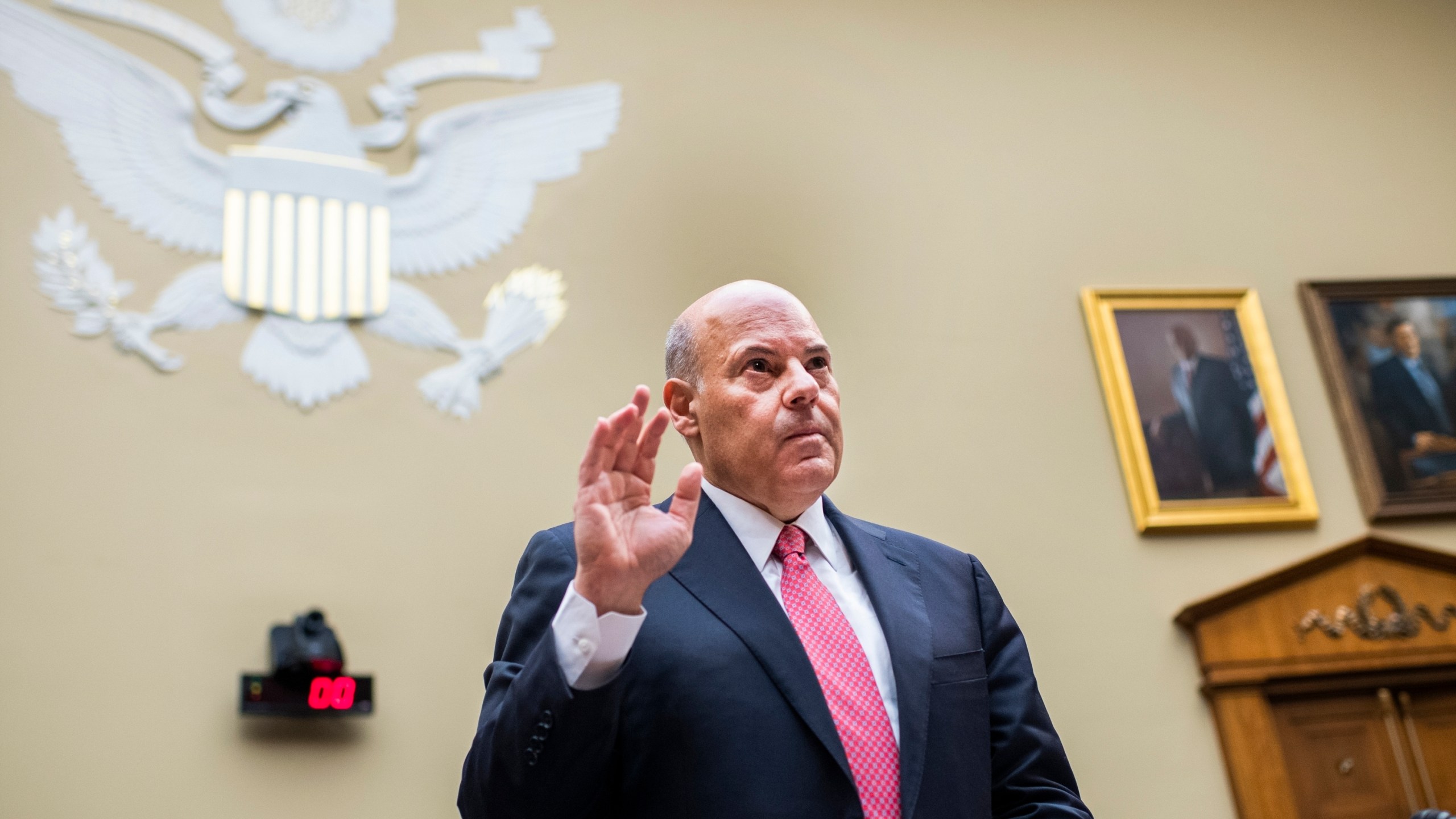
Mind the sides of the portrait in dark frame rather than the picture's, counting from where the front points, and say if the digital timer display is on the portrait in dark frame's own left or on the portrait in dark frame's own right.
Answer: on the portrait in dark frame's own right

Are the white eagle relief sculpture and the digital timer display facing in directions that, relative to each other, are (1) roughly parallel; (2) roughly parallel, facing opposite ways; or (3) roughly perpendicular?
roughly parallel

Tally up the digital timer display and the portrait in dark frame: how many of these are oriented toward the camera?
2

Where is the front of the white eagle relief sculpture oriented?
toward the camera

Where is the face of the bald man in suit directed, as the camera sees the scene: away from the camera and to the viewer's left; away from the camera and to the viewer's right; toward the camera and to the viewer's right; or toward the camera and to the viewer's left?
toward the camera and to the viewer's right

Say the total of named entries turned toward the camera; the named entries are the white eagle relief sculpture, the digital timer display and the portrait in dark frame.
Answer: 3

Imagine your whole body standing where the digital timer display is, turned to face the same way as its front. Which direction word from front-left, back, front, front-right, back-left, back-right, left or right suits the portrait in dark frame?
left

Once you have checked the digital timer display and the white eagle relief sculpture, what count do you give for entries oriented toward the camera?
2

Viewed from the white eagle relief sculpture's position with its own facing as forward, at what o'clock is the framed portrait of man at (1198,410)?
The framed portrait of man is roughly at 9 o'clock from the white eagle relief sculpture.

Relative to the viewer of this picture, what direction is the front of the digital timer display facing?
facing the viewer

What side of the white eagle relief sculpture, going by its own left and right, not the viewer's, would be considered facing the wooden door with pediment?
left

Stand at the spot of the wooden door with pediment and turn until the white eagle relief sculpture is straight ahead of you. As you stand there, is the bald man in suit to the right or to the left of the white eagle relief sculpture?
left

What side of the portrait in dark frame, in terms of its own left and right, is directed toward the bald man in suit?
front

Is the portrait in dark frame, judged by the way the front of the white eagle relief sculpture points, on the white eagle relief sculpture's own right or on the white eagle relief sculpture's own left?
on the white eagle relief sculpture's own left

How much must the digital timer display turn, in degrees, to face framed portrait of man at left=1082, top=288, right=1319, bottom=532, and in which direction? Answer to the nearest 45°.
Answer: approximately 90° to its left
